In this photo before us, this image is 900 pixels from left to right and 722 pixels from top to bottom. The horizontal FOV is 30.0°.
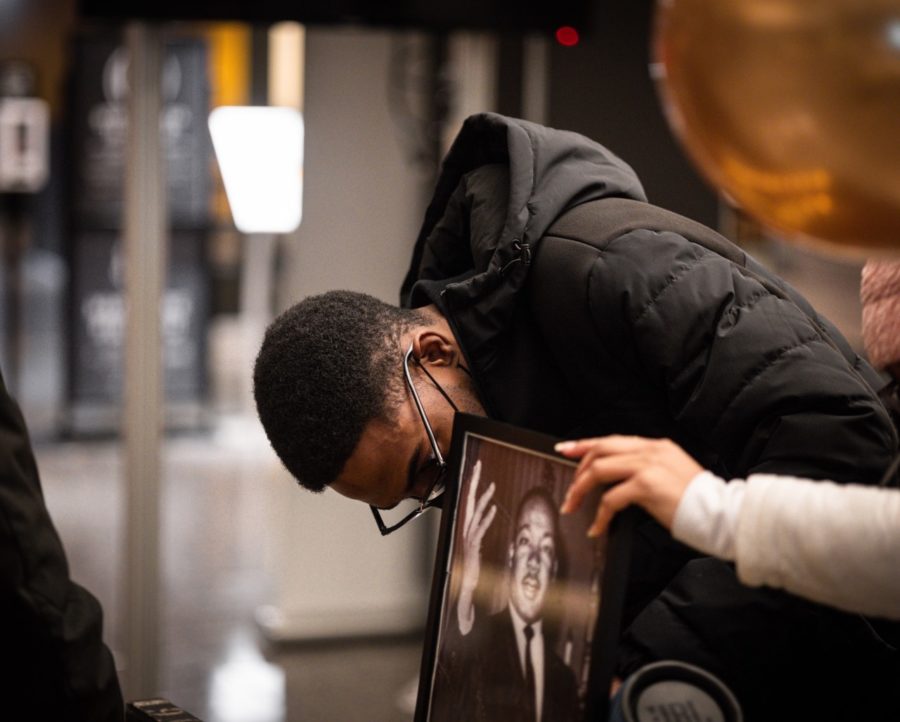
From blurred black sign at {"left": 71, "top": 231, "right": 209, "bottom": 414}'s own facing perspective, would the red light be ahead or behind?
ahead

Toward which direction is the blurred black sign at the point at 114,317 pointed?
toward the camera

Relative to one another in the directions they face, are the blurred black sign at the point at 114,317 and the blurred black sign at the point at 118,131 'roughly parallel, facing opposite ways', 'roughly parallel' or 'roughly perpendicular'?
roughly parallel

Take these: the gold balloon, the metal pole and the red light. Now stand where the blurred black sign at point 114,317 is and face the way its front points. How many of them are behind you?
0

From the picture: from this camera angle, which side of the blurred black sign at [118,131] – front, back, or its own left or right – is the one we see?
front

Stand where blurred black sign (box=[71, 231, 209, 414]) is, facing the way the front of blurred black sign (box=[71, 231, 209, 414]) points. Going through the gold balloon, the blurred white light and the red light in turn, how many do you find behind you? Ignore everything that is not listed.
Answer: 0

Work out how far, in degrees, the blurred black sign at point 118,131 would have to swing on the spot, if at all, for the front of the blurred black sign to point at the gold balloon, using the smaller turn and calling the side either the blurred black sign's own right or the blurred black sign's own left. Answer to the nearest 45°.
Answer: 0° — it already faces it

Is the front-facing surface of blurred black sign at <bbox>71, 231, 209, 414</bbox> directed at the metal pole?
yes

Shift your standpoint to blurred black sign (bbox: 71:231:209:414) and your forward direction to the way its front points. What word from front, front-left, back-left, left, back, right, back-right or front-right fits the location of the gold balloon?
front

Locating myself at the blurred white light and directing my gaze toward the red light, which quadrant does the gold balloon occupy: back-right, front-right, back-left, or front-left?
front-right

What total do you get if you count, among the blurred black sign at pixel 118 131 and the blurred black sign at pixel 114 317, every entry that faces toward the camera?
2

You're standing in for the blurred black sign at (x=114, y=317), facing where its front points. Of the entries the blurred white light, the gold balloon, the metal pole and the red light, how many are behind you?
0

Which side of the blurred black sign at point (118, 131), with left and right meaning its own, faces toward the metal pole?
front
